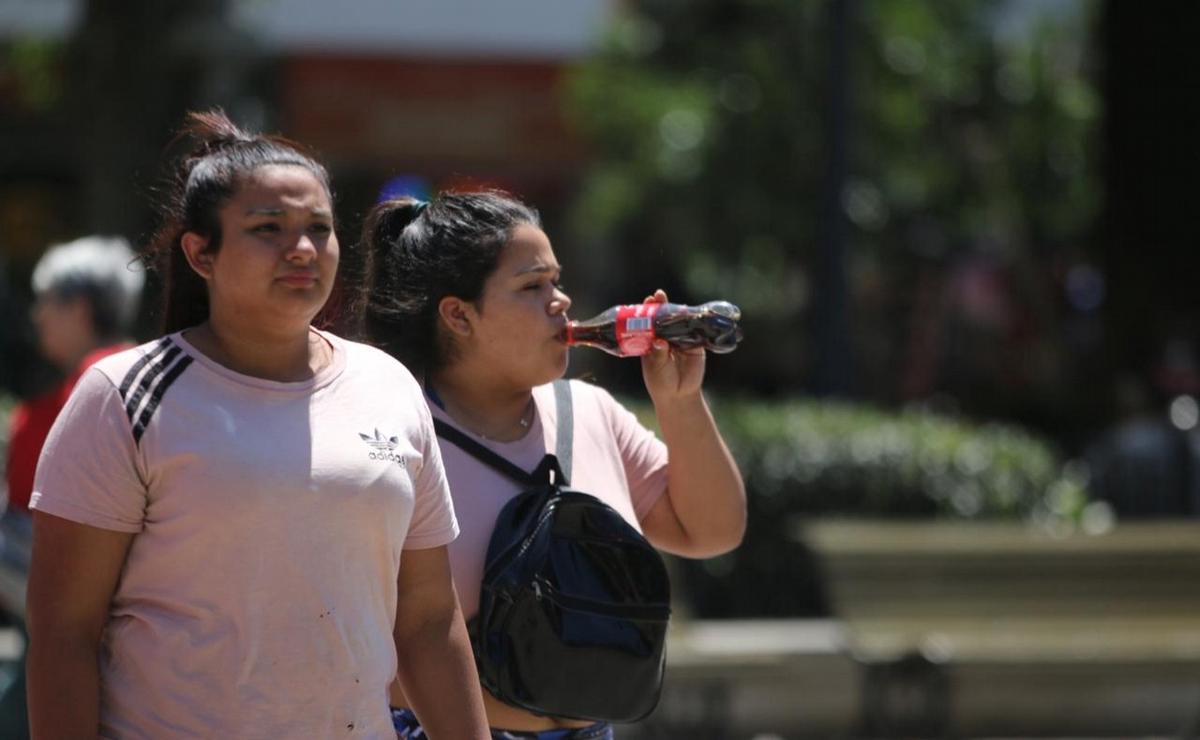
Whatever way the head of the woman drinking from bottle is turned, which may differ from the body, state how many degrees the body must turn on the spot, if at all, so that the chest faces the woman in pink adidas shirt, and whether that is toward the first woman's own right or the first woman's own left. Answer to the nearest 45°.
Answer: approximately 90° to the first woman's own right

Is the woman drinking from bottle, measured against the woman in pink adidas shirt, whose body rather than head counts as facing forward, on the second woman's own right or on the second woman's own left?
on the second woman's own left

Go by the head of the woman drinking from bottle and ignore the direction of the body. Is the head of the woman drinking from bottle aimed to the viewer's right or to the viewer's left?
to the viewer's right

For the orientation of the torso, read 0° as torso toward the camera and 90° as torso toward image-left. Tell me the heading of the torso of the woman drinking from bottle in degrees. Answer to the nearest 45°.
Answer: approximately 315°

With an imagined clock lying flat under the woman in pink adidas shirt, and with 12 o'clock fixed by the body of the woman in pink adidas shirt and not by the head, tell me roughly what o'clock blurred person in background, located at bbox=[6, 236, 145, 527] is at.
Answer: The blurred person in background is roughly at 7 o'clock from the woman in pink adidas shirt.

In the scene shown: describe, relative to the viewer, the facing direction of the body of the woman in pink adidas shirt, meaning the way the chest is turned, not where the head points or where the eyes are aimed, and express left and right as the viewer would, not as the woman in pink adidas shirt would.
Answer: facing the viewer and to the right of the viewer

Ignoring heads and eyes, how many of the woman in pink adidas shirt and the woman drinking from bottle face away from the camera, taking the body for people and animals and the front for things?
0

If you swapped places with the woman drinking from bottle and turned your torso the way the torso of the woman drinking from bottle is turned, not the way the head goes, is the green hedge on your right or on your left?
on your left

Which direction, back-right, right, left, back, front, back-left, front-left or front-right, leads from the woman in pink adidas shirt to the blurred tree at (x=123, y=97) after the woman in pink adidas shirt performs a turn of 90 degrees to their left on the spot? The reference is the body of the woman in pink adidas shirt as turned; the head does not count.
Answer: front-left

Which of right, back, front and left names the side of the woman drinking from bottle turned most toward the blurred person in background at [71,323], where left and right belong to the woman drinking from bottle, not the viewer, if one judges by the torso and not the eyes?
back

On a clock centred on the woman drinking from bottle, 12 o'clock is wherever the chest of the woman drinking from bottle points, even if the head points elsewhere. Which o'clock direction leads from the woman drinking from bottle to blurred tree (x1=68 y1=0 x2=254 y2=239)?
The blurred tree is roughly at 7 o'clock from the woman drinking from bottle.
